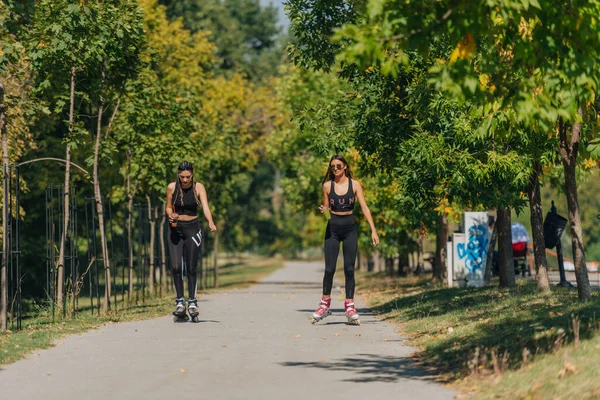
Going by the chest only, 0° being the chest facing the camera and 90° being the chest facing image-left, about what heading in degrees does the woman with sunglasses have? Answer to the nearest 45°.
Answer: approximately 0°

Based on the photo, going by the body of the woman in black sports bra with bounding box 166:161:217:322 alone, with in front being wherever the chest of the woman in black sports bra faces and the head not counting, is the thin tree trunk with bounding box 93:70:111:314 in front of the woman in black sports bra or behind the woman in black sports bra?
behind

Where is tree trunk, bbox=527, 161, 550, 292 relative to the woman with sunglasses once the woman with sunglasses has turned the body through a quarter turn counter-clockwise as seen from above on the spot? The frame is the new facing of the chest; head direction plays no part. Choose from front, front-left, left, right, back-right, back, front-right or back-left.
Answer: front-left

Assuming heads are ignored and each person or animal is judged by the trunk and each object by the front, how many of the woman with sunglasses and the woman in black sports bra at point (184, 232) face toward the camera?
2

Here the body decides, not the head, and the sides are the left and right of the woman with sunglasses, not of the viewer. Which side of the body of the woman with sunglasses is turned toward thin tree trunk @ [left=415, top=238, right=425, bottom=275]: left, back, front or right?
back

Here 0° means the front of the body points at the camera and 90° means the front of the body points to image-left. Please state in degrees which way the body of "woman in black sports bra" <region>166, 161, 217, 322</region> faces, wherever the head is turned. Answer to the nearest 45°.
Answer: approximately 0°

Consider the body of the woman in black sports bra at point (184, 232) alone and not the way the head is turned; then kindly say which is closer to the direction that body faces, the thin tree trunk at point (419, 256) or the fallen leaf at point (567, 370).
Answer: the fallen leaf

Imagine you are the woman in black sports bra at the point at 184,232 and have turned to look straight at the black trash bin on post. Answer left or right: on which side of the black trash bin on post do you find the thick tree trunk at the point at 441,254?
left

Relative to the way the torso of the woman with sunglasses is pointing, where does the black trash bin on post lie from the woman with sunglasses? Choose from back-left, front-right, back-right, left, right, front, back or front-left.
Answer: back-left
